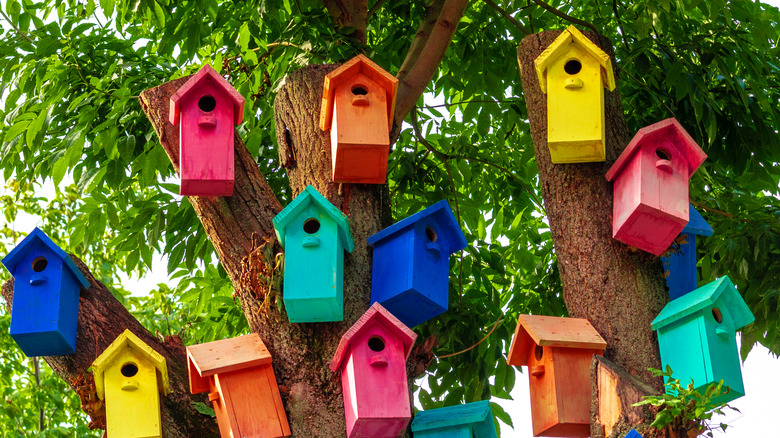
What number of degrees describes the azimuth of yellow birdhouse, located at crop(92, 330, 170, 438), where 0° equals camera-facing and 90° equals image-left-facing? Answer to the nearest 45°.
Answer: approximately 0°

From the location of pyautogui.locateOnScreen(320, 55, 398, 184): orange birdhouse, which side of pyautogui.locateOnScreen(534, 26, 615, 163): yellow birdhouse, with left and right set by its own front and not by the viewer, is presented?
right

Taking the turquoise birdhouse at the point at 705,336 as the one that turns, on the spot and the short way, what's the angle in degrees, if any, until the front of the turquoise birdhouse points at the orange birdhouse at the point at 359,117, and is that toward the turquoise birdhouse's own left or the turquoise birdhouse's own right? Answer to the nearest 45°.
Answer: approximately 135° to the turquoise birdhouse's own right

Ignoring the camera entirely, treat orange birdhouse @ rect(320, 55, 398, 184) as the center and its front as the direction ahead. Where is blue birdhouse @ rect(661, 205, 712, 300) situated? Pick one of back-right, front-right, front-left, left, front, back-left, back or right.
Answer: left

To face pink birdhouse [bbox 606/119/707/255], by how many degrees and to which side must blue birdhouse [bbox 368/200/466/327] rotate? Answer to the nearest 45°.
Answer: approximately 45° to its left
